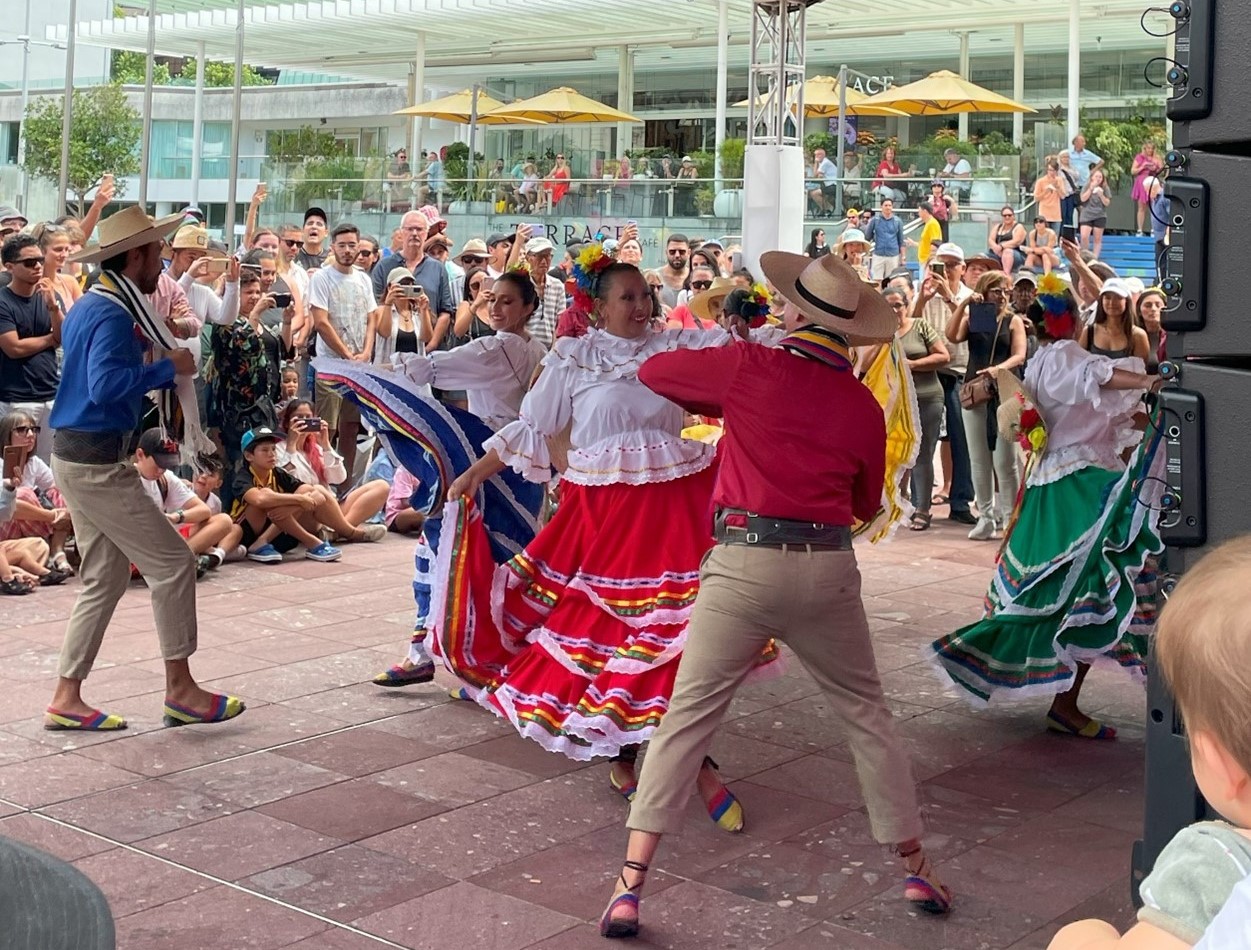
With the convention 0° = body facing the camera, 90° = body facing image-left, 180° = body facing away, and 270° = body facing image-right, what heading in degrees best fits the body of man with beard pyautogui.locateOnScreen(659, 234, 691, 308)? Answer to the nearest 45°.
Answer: approximately 0°

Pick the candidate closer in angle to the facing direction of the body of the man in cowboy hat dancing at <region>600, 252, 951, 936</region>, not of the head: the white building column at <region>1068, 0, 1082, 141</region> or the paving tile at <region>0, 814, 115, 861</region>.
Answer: the white building column

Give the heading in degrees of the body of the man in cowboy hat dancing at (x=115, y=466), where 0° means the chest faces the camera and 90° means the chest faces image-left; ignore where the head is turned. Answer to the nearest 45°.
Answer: approximately 270°

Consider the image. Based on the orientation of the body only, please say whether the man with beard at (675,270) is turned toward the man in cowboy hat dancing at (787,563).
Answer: yes

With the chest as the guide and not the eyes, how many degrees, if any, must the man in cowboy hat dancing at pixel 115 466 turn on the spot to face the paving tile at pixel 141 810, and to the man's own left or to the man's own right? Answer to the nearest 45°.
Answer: approximately 90° to the man's own right

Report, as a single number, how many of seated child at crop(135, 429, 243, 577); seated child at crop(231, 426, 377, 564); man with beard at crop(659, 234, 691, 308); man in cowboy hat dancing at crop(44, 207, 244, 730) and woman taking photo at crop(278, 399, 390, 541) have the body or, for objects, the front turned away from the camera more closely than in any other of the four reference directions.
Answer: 0

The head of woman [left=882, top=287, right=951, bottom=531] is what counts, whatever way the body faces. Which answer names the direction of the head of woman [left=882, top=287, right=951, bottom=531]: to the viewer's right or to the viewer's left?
to the viewer's left

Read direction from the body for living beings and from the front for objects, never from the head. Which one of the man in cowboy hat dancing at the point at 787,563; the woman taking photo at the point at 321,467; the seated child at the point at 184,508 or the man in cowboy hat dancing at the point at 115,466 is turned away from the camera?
the man in cowboy hat dancing at the point at 787,563

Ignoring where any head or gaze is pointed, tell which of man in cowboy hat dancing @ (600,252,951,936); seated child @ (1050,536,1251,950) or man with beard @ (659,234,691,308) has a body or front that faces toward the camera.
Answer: the man with beard

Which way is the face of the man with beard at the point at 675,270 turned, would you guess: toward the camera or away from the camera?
toward the camera

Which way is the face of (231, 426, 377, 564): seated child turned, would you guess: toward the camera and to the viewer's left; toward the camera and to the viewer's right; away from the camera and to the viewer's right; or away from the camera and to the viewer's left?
toward the camera and to the viewer's right

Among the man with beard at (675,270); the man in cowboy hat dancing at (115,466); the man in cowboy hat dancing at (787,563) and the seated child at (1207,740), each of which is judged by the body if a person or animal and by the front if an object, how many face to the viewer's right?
1

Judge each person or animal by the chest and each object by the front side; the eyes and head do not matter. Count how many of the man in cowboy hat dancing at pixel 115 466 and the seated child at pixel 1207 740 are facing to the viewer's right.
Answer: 1

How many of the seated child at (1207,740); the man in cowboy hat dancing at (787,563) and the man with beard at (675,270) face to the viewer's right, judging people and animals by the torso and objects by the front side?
0

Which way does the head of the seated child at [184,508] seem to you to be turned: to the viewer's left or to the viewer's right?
to the viewer's right

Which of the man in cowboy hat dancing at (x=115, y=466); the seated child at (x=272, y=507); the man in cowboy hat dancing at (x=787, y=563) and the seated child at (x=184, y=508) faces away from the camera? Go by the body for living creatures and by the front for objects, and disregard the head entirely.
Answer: the man in cowboy hat dancing at (x=787, y=563)

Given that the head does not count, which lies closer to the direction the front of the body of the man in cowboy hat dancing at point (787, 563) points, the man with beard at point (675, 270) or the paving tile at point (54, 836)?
the man with beard
